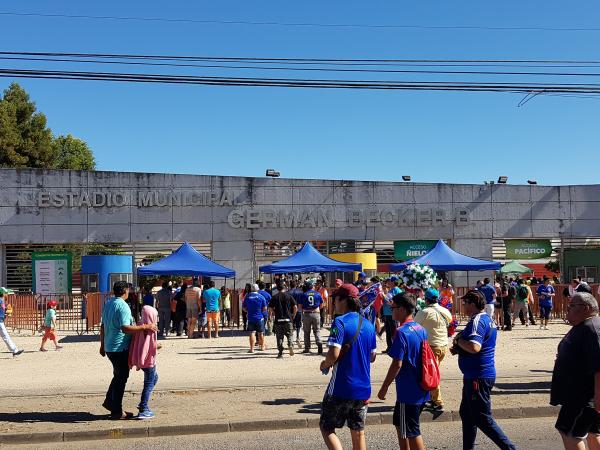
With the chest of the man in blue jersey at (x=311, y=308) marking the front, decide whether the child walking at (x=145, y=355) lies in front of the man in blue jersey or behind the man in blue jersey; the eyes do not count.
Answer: behind

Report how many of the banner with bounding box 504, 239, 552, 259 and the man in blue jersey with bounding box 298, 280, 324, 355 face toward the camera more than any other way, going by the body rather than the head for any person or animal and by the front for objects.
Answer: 1

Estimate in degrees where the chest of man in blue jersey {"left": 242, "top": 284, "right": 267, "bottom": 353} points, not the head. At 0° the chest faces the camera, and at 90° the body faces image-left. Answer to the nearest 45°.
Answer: approximately 180°

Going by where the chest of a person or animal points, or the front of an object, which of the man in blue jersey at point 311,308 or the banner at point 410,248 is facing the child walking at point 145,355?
the banner

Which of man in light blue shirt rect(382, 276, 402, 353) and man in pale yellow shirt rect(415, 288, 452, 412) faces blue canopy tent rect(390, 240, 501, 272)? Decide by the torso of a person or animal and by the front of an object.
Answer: the man in pale yellow shirt

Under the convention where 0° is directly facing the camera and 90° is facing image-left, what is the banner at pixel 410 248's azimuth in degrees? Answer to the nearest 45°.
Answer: approximately 0°

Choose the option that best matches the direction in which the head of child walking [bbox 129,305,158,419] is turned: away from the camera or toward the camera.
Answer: away from the camera

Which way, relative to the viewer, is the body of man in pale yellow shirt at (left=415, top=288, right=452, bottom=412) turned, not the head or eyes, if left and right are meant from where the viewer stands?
facing away from the viewer

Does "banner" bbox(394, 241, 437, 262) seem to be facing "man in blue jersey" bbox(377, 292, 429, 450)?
yes

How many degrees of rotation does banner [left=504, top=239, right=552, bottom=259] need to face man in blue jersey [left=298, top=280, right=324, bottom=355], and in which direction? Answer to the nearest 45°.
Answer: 0° — it already faces them
